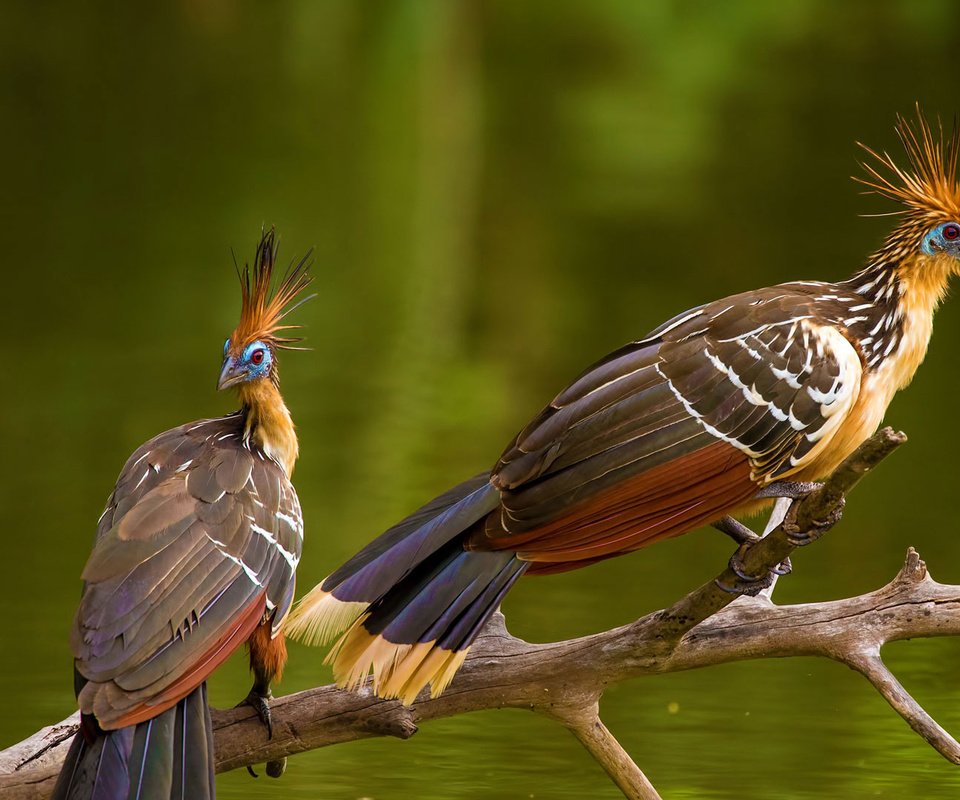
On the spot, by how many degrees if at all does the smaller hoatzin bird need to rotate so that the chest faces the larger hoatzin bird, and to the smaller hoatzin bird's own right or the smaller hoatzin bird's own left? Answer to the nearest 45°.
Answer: approximately 45° to the smaller hoatzin bird's own right

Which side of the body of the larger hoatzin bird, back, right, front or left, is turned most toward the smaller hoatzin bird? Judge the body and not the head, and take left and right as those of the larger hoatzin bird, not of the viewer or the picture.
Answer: back

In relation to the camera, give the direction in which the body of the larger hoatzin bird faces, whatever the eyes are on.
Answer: to the viewer's right

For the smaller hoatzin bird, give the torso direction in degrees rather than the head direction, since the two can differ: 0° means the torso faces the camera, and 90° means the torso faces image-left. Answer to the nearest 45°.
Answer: approximately 225°

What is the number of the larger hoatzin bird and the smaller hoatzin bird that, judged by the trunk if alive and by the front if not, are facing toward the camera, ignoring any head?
0
